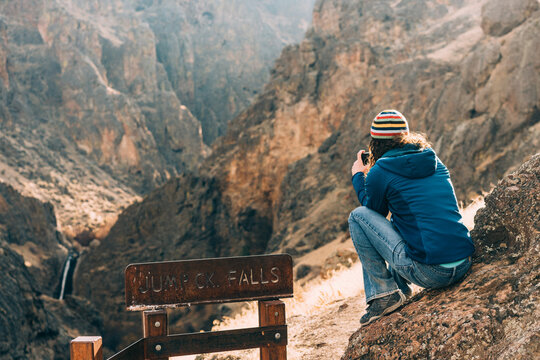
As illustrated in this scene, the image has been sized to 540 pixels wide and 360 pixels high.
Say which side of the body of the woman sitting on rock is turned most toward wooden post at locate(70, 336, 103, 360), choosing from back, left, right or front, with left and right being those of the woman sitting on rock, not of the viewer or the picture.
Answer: left

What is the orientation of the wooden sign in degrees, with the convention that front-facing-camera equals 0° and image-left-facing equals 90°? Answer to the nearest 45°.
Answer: approximately 0°

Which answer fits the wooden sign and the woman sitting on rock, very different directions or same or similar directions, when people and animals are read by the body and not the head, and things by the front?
very different directions

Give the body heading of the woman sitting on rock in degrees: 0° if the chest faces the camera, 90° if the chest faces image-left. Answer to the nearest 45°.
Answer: approximately 135°

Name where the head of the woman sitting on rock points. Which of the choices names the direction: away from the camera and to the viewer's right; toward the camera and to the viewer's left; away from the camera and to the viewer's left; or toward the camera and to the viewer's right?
away from the camera and to the viewer's left

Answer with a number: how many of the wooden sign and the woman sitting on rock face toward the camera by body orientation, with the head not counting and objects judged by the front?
1

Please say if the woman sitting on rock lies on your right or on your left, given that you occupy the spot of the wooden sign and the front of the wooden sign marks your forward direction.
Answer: on your left
